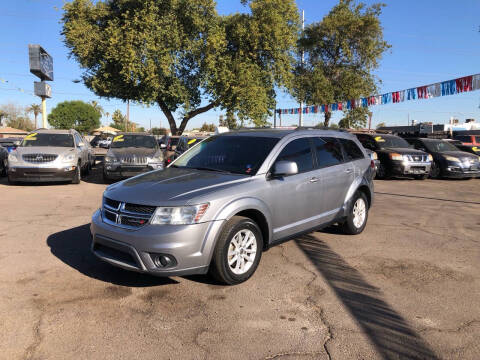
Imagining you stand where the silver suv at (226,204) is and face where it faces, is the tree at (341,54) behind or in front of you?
behind

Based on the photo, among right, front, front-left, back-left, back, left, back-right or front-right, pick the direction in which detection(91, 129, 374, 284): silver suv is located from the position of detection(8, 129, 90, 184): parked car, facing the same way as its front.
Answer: front

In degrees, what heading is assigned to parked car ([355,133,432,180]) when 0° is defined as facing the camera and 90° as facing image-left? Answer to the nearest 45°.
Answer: approximately 315°

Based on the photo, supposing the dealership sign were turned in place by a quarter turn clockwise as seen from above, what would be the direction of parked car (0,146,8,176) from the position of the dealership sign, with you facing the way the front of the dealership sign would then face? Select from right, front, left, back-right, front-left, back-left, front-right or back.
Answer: front-left

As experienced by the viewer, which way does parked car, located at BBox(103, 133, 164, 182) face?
facing the viewer

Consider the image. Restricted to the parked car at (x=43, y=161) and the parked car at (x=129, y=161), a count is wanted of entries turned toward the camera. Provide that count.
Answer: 2

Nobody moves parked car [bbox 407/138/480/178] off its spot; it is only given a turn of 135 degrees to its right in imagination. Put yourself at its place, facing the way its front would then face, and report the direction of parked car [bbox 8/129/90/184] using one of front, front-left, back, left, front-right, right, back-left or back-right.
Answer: front-left

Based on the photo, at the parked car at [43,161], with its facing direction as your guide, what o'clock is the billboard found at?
The billboard is roughly at 6 o'clock from the parked car.

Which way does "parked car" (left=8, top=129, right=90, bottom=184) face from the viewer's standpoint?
toward the camera

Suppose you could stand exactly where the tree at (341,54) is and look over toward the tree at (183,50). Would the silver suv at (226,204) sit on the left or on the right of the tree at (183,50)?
left

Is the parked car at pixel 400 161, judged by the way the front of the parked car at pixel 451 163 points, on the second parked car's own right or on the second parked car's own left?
on the second parked car's own right

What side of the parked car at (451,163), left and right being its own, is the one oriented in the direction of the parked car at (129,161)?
right

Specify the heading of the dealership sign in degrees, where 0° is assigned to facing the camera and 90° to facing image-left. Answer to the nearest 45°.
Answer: approximately 315°
